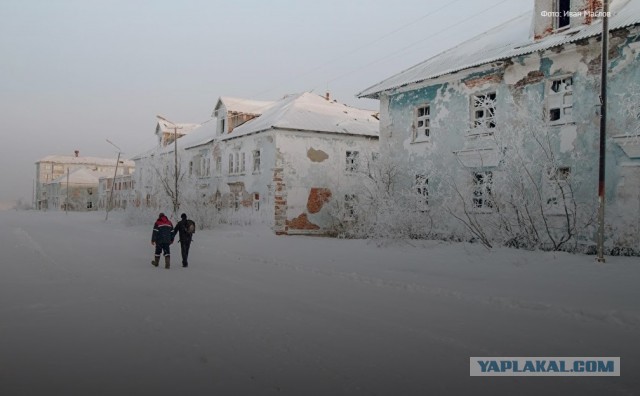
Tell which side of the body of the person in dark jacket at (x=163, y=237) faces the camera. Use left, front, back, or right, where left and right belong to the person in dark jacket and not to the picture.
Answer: back

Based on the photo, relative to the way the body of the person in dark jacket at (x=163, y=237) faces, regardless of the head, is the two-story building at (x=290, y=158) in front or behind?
in front
